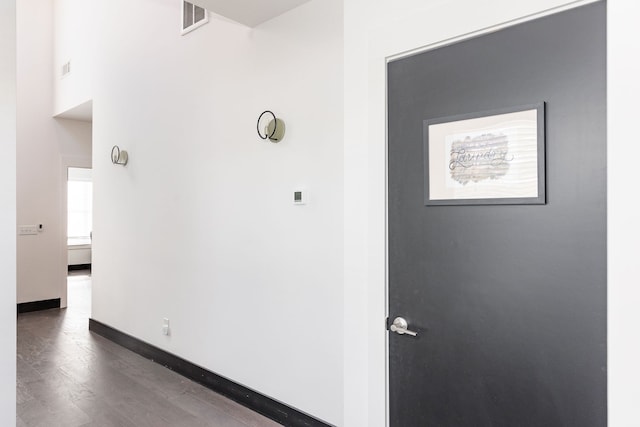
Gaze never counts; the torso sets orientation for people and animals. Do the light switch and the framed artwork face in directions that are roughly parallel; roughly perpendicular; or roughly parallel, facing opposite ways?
roughly perpendicular

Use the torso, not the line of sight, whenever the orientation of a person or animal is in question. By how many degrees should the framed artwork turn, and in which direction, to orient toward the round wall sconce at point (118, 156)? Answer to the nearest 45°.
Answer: approximately 90° to its right

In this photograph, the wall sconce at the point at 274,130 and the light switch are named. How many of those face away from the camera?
0

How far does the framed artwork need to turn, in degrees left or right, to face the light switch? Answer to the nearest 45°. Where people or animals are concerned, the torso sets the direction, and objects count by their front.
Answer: approximately 45° to its right

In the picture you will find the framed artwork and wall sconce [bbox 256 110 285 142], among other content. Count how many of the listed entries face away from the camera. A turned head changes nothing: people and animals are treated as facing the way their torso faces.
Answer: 0

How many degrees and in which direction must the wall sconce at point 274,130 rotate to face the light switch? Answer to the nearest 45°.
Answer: approximately 90° to its right

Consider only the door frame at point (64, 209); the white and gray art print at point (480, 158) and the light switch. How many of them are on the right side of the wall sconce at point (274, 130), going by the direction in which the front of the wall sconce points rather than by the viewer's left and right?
2

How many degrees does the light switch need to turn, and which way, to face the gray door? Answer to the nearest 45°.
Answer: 0° — it already faces it

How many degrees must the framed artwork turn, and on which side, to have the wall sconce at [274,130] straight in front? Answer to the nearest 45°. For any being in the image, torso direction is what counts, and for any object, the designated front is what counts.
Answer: approximately 90° to its right
